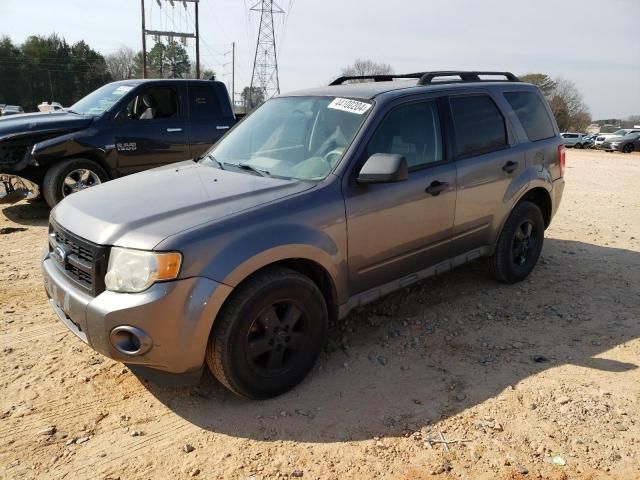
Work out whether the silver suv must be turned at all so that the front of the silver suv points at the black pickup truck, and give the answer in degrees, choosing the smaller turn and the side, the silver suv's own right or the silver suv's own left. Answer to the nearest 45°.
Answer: approximately 90° to the silver suv's own right

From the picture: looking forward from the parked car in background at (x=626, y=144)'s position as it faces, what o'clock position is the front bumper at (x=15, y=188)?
The front bumper is roughly at 11 o'clock from the parked car in background.

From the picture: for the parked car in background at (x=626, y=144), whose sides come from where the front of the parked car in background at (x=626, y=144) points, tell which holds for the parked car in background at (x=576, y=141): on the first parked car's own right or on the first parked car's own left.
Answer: on the first parked car's own right

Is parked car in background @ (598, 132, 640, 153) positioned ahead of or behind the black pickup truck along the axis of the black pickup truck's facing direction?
behind

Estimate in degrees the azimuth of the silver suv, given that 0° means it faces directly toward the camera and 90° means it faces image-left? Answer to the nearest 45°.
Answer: approximately 45°

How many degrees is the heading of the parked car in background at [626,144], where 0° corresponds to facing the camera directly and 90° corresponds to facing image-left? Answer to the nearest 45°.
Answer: approximately 45°

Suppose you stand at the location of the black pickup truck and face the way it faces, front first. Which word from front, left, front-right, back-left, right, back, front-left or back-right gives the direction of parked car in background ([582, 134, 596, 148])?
back

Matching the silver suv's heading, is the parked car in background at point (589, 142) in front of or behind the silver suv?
behind

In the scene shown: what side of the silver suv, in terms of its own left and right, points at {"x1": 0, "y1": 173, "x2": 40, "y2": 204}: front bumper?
right

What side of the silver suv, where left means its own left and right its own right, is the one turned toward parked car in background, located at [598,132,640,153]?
back
